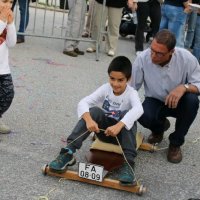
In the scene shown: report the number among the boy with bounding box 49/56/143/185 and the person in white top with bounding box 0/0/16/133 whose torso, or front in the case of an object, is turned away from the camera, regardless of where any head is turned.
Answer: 0

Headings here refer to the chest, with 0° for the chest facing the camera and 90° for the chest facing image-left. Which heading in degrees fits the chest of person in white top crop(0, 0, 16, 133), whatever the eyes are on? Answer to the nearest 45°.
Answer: approximately 315°

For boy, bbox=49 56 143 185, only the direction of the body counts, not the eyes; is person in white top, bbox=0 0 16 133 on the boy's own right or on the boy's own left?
on the boy's own right

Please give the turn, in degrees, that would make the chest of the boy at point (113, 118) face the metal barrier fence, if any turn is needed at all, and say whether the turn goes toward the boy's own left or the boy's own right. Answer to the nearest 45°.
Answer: approximately 135° to the boy's own right

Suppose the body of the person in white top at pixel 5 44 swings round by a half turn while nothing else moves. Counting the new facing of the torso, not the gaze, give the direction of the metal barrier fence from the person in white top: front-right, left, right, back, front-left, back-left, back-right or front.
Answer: front-right
